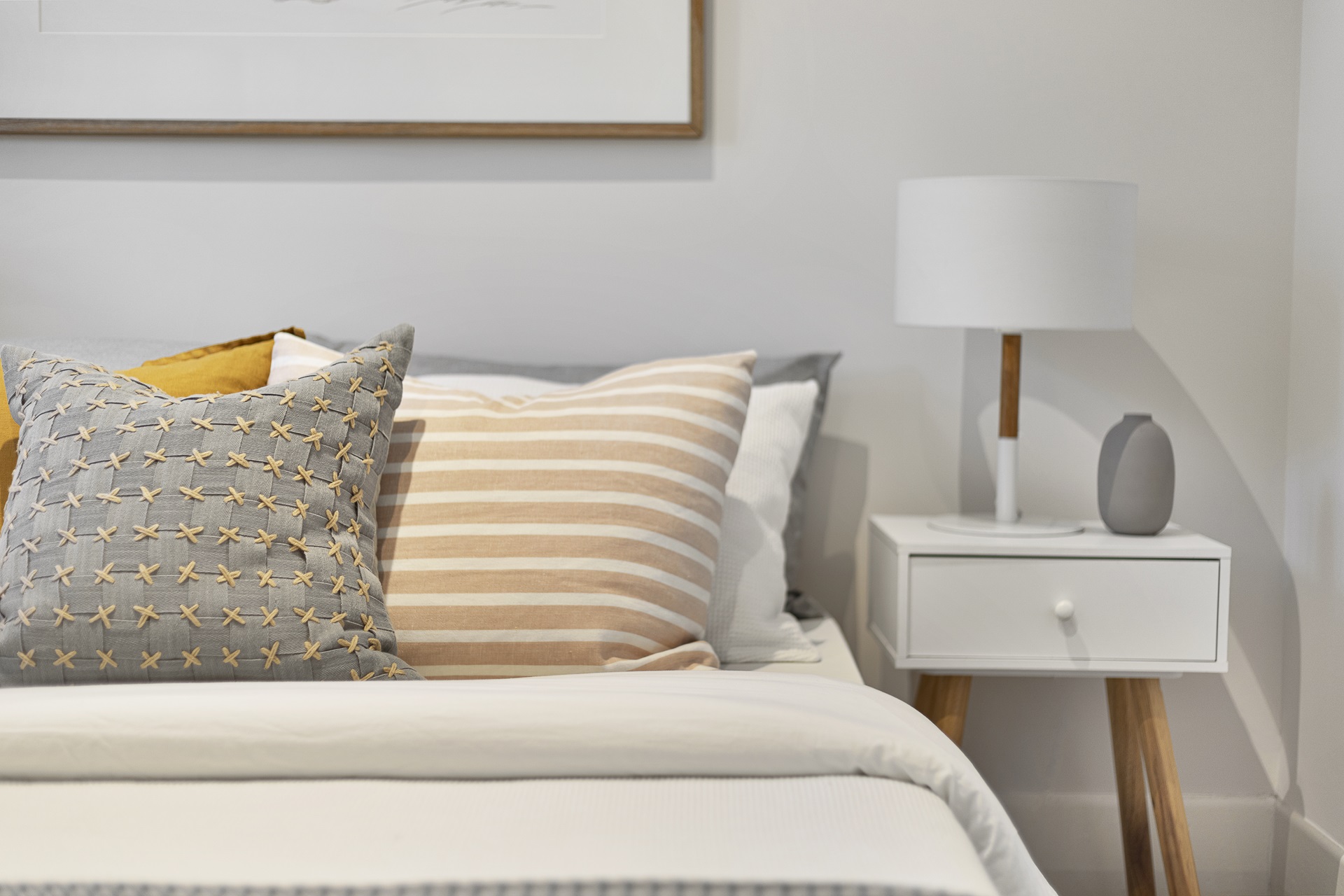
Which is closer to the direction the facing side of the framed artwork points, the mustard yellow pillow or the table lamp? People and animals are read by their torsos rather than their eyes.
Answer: the mustard yellow pillow

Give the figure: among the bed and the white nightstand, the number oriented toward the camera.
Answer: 2

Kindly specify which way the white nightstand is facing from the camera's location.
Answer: facing the viewer

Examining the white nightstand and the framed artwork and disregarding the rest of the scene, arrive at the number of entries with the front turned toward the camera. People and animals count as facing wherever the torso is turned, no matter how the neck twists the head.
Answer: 2

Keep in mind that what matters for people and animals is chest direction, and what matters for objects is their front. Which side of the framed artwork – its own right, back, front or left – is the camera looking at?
front

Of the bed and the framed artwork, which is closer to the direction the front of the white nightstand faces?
the bed

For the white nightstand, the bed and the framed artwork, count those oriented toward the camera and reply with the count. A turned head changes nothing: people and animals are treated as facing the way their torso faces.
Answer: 3

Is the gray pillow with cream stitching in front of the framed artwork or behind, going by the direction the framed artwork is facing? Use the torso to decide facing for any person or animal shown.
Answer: in front

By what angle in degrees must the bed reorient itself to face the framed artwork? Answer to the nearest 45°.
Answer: approximately 180°

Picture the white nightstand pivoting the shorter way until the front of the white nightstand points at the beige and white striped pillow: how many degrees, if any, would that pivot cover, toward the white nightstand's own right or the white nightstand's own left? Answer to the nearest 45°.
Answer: approximately 45° to the white nightstand's own right

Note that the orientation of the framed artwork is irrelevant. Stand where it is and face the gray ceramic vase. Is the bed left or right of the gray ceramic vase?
right
